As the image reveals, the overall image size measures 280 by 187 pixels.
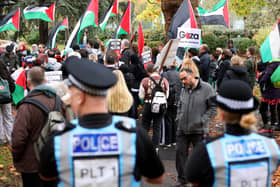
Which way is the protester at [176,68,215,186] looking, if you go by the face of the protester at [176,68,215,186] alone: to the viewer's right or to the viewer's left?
to the viewer's left

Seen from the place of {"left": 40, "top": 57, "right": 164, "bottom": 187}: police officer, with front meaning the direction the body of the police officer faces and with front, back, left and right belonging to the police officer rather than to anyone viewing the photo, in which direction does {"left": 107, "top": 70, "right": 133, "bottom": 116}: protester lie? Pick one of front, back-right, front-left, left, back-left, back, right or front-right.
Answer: front

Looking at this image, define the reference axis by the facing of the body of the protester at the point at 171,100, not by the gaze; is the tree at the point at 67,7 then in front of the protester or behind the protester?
in front

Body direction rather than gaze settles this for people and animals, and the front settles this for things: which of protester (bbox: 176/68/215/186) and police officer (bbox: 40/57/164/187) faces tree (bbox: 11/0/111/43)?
the police officer

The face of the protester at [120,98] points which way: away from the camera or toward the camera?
away from the camera

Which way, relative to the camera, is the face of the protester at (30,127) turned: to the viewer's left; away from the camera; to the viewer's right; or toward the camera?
away from the camera

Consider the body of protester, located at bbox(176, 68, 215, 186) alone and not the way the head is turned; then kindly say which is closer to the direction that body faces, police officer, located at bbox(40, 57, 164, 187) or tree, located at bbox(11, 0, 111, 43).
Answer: the police officer

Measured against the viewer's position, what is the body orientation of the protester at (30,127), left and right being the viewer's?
facing away from the viewer and to the left of the viewer

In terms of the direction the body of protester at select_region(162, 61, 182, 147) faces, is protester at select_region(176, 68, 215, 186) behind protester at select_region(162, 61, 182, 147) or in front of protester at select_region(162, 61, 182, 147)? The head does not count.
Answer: behind

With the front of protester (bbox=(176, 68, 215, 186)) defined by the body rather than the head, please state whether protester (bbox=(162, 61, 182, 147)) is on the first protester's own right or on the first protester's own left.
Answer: on the first protester's own right
